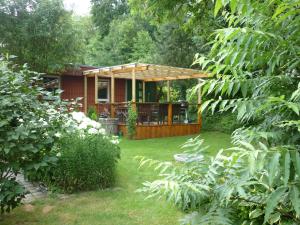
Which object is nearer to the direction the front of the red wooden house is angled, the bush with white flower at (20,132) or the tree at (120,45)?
the bush with white flower

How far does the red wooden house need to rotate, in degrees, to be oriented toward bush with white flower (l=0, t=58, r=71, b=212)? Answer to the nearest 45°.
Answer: approximately 45° to its right

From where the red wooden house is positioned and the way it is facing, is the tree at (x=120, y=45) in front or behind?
behind

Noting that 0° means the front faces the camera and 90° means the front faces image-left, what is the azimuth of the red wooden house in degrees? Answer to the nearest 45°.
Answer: approximately 315°

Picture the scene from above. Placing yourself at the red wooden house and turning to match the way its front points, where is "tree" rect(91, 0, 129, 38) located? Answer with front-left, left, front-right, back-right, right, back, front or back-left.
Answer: back-left

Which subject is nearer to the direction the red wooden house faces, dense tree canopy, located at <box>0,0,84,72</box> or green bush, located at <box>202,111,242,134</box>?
the green bush

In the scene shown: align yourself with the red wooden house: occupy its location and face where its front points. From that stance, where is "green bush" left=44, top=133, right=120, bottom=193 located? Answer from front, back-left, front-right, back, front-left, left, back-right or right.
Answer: front-right
